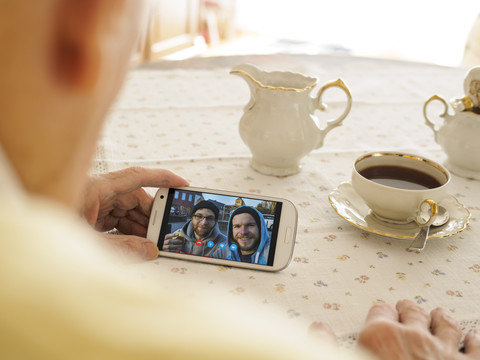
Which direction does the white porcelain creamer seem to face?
to the viewer's left
